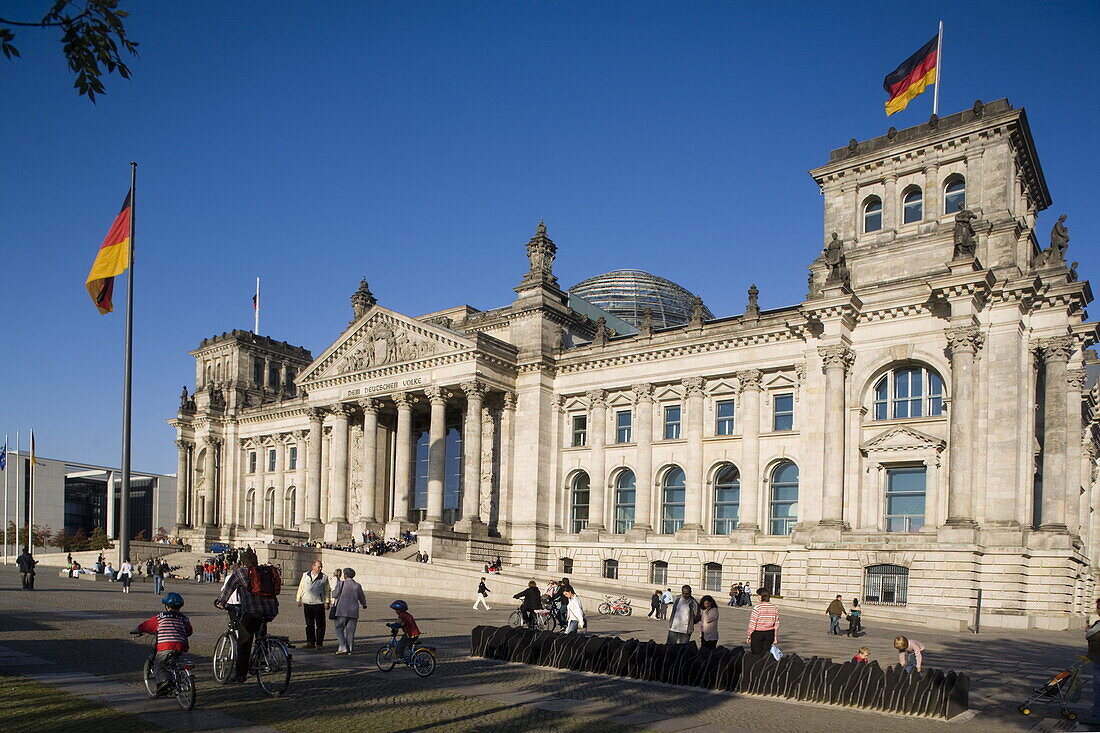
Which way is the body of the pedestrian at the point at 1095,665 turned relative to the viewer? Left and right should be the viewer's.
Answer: facing to the left of the viewer

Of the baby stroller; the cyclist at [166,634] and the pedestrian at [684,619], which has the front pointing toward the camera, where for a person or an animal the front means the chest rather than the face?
the pedestrian

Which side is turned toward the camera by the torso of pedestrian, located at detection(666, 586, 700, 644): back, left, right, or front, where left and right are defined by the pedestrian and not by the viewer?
front

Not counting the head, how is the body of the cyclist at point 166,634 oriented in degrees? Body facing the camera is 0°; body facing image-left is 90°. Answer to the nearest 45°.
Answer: approximately 135°

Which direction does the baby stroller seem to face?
to the viewer's left

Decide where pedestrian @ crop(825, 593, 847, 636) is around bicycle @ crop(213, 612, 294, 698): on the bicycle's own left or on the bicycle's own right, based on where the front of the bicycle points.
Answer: on the bicycle's own right

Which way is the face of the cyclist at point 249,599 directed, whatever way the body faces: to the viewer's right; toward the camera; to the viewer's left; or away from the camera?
away from the camera
